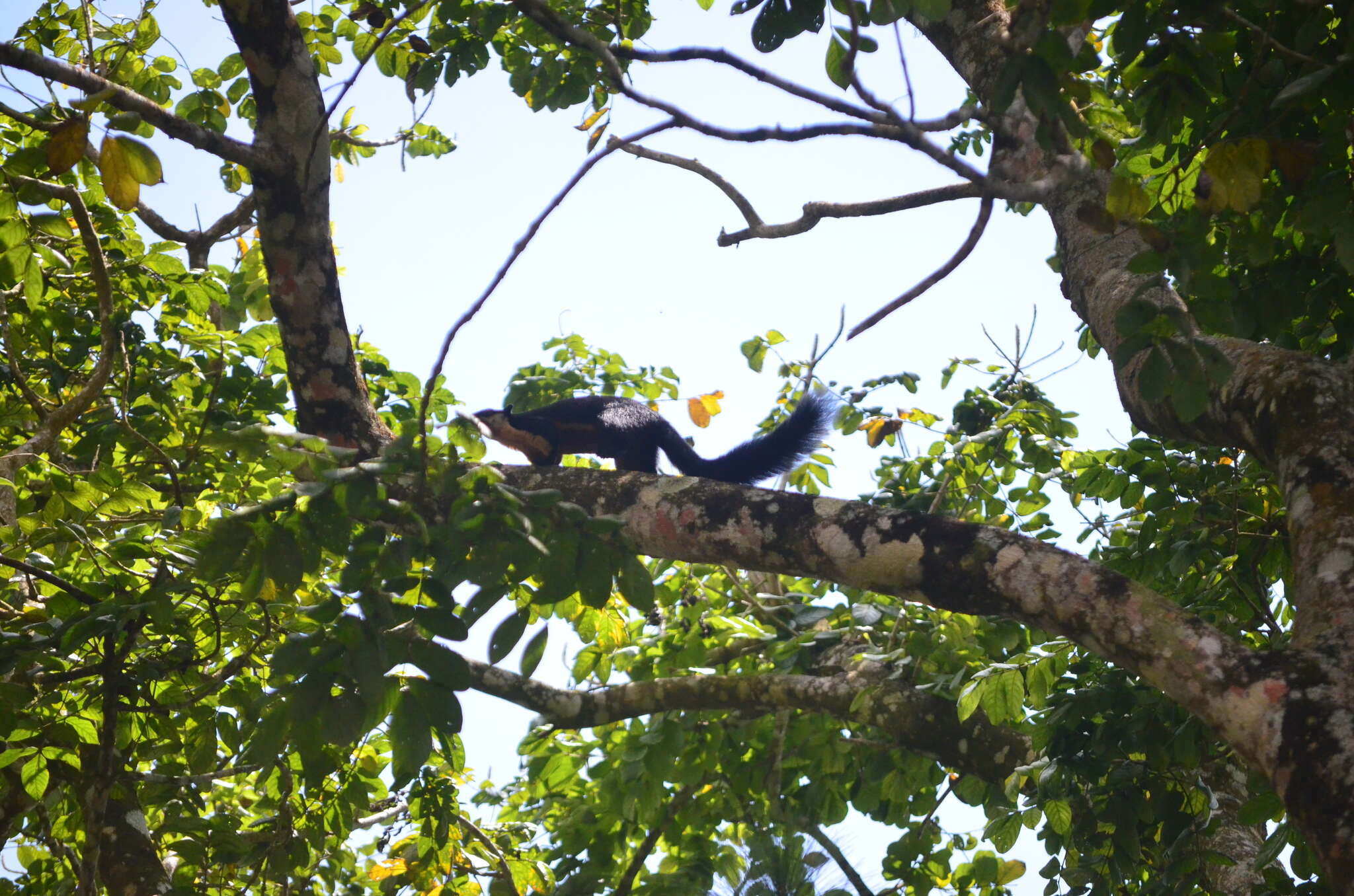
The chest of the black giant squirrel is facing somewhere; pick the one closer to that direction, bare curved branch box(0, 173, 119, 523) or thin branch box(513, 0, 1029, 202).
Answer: the bare curved branch

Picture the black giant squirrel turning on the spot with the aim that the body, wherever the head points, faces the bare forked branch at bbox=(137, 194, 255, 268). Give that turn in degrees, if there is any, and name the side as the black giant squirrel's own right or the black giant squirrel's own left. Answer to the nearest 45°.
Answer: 0° — it already faces it

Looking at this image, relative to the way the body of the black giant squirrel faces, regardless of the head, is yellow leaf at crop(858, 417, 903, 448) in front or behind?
behind

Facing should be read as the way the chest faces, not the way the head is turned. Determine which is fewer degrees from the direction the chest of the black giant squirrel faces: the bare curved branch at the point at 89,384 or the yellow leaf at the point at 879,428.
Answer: the bare curved branch

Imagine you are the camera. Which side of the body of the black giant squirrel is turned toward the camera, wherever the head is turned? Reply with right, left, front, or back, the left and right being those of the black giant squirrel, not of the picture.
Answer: left
